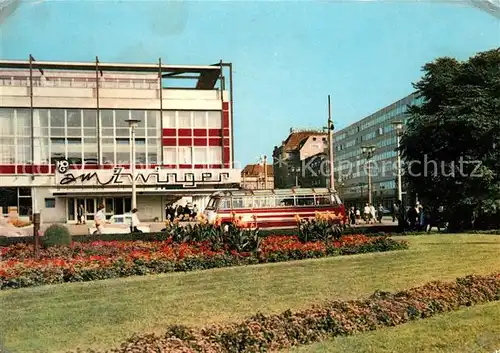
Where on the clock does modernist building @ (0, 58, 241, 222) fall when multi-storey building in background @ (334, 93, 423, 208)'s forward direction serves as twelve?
The modernist building is roughly at 11 o'clock from the multi-storey building in background.

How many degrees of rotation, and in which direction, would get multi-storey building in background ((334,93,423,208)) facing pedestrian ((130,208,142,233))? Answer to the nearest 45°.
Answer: approximately 45° to its left

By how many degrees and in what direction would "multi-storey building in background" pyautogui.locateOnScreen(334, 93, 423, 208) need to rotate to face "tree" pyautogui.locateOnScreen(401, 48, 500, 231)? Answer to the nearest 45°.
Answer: approximately 45° to its left

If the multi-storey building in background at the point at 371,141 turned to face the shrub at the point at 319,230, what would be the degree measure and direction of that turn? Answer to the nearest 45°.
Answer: approximately 45° to its left

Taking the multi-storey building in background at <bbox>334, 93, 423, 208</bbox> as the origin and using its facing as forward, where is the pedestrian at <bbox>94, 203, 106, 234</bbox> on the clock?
The pedestrian is roughly at 11 o'clock from the multi-storey building in background.

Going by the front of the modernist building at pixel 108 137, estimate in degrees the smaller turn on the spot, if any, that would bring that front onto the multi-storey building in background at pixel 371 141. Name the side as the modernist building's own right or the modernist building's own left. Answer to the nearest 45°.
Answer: approximately 135° to the modernist building's own left

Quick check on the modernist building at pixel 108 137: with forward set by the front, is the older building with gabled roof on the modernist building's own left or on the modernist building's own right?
on the modernist building's own left

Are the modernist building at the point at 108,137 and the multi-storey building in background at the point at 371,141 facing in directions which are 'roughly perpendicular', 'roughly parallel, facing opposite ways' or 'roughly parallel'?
roughly perpendicular

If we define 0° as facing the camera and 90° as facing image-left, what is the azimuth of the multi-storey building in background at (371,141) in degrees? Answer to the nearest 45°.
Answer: approximately 45°

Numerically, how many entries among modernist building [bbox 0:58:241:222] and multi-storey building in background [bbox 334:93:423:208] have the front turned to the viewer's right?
0
